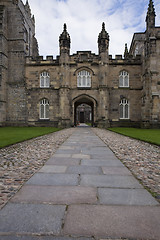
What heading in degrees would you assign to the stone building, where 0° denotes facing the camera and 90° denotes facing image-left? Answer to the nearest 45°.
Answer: approximately 0°
